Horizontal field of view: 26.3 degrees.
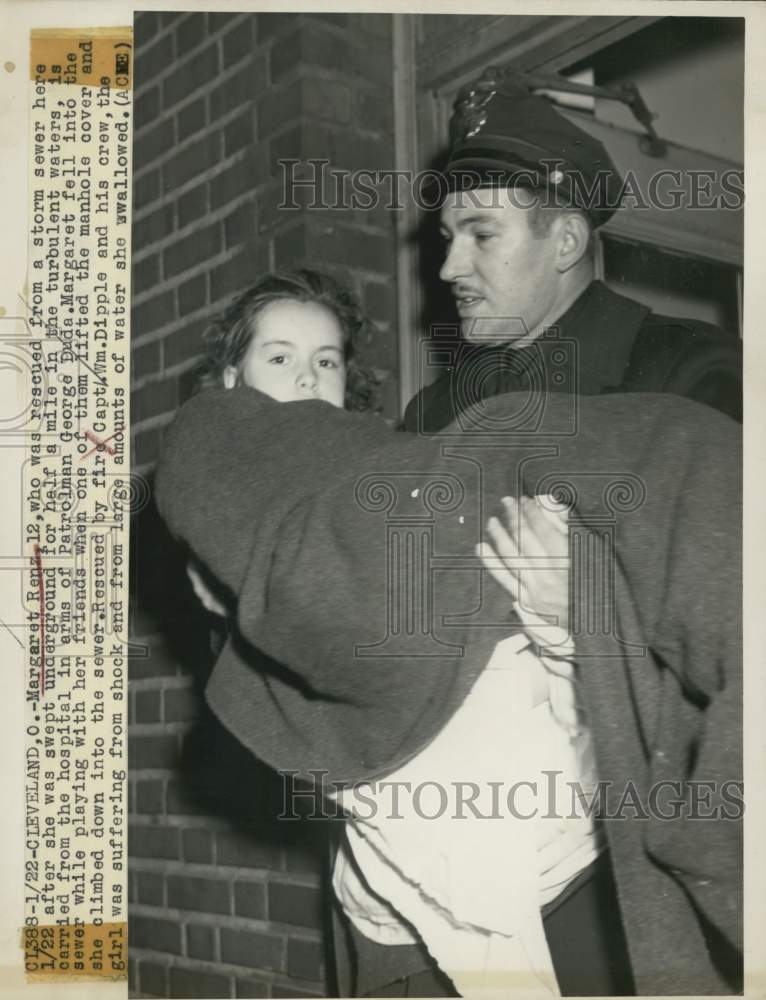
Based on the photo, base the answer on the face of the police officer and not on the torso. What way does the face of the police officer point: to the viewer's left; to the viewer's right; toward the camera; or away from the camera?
to the viewer's left

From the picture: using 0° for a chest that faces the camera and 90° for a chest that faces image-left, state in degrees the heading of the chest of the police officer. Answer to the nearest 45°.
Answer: approximately 45°
